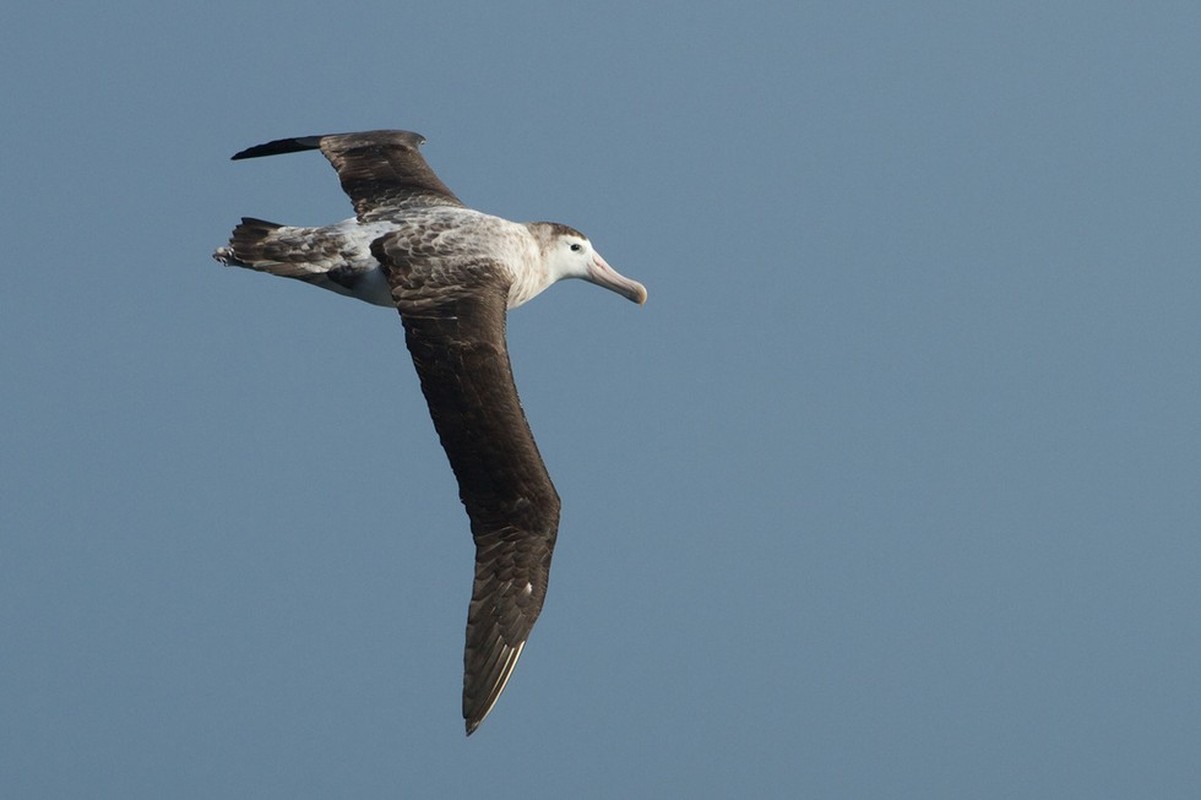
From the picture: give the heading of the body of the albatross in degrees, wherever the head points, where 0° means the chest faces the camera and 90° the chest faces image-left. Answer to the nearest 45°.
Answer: approximately 270°
